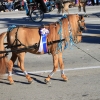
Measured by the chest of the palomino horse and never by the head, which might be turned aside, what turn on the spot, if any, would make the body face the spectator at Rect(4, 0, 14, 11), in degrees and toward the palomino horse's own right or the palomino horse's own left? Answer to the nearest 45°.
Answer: approximately 90° to the palomino horse's own left

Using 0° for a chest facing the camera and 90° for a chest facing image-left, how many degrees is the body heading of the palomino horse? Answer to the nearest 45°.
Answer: approximately 270°
